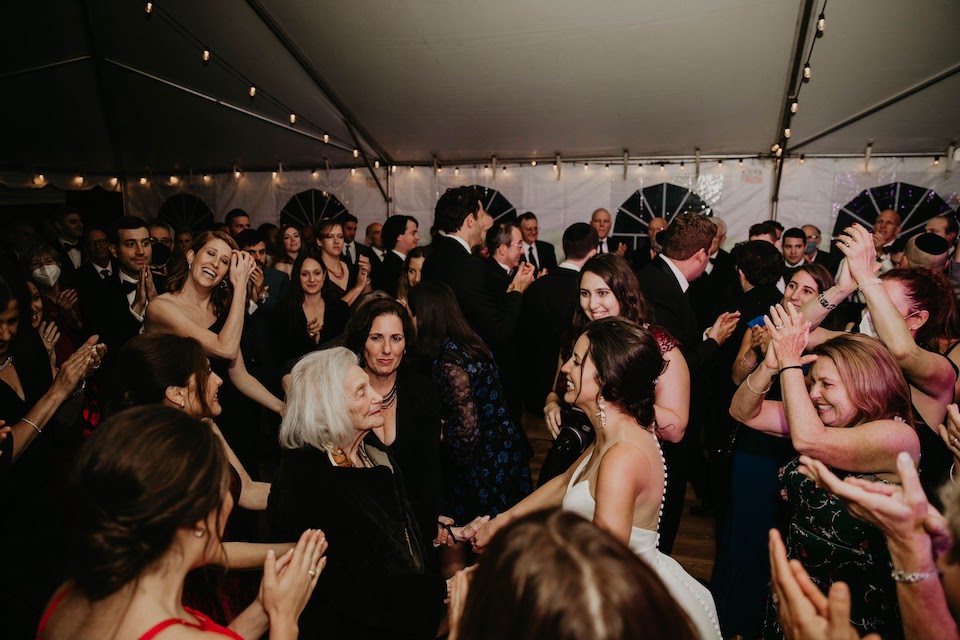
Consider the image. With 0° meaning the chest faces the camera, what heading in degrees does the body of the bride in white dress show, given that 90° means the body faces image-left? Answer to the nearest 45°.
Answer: approximately 90°

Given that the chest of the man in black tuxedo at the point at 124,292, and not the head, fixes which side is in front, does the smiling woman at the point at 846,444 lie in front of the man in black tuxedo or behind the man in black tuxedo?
in front

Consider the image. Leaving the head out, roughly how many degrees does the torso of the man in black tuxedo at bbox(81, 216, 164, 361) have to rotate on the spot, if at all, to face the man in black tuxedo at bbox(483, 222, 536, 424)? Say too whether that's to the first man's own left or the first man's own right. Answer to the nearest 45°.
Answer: approximately 45° to the first man's own left

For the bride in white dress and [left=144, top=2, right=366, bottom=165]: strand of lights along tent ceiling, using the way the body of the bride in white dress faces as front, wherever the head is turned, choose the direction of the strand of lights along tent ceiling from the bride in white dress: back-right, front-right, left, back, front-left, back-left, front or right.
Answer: front-right

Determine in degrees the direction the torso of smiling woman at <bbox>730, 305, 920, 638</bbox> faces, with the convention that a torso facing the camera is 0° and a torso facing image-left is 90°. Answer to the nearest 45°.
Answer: approximately 90°
